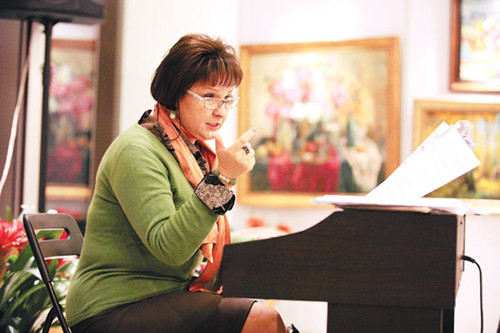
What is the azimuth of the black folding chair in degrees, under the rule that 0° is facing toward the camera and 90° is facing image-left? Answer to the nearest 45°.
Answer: approximately 315°

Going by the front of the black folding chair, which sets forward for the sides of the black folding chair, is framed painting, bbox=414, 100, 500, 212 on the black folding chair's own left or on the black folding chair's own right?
on the black folding chair's own left

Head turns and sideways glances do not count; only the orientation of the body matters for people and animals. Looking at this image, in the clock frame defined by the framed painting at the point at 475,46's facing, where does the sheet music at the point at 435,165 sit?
The sheet music is roughly at 12 o'clock from the framed painting.

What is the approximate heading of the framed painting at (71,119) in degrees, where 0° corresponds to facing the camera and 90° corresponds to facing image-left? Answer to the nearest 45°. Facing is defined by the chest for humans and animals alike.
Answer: approximately 0°

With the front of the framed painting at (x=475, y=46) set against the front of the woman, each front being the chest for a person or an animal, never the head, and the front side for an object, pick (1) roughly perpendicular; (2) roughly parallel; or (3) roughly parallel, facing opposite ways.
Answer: roughly perpendicular

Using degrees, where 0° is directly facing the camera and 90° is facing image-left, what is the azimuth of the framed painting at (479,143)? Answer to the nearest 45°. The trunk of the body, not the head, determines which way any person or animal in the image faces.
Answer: approximately 0°

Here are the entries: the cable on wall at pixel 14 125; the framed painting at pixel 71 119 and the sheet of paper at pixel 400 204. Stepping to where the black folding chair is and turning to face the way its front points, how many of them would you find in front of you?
1

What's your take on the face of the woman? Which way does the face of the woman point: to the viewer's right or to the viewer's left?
to the viewer's right

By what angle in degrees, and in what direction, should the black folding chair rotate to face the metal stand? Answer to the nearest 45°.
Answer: approximately 135° to its left

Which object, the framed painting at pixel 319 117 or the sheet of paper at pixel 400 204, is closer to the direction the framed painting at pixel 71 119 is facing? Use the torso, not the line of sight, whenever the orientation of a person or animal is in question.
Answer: the sheet of paper

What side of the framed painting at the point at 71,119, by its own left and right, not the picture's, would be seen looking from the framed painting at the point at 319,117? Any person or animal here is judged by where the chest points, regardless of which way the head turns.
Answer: left

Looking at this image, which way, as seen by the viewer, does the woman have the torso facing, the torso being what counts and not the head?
to the viewer's right
